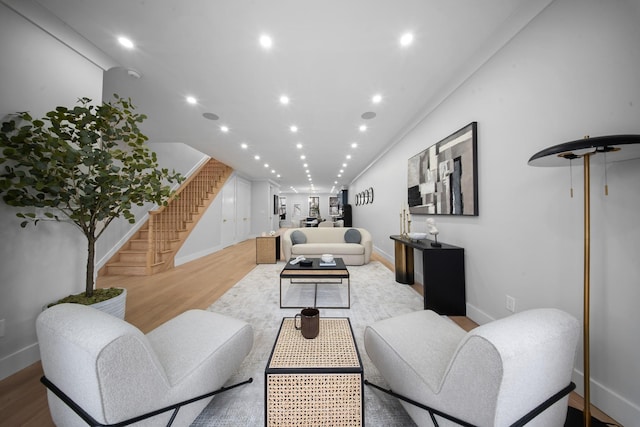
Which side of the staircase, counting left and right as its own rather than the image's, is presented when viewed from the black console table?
left

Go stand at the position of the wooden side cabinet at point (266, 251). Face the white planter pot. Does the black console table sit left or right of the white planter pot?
left

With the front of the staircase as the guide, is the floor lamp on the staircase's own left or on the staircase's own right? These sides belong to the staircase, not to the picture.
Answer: on the staircase's own left

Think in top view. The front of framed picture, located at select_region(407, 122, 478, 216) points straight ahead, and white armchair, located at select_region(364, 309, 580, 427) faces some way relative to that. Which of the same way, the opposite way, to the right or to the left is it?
to the right

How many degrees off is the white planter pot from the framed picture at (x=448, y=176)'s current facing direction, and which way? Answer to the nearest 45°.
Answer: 0° — it already faces it

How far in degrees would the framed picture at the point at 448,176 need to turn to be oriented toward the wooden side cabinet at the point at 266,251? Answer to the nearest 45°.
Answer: approximately 45° to its right

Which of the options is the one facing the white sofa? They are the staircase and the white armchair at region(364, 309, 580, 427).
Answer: the white armchair

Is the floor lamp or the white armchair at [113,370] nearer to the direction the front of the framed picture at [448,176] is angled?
the white armchair

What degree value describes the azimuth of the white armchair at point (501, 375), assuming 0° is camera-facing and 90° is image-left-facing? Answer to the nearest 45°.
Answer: approximately 135°

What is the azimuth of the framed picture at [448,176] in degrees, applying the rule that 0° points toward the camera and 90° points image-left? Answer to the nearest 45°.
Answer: approximately 45°

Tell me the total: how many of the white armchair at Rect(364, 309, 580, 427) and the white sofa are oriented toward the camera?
1

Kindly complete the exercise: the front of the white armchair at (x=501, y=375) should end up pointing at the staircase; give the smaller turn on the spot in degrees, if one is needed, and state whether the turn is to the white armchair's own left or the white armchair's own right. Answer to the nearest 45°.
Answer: approximately 45° to the white armchair's own left
